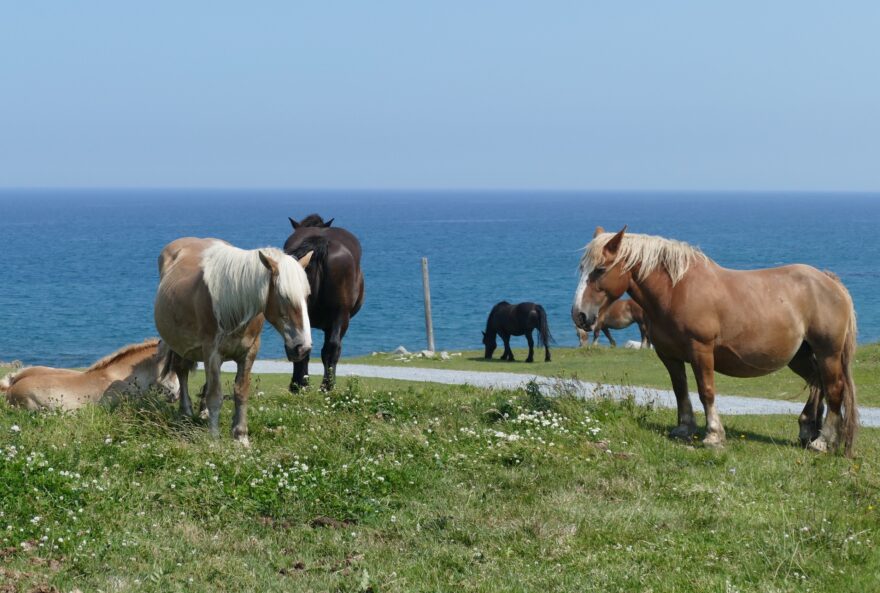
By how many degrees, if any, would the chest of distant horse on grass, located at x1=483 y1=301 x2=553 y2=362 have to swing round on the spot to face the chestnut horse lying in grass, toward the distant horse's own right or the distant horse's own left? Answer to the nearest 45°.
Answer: approximately 90° to the distant horse's own left

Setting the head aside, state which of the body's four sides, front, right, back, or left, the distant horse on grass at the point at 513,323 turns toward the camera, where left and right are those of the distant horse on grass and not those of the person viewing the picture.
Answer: left

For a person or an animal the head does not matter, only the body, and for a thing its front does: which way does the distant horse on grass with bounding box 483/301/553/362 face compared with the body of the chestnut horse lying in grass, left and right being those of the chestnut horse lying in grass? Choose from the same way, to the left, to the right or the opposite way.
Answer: the opposite way

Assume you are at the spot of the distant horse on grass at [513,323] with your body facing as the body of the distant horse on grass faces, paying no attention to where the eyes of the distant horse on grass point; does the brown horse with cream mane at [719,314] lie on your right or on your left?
on your left

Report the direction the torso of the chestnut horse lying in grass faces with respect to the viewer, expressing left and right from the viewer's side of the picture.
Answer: facing to the right of the viewer

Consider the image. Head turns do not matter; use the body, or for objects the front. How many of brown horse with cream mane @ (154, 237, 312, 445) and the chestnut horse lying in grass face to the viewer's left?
0

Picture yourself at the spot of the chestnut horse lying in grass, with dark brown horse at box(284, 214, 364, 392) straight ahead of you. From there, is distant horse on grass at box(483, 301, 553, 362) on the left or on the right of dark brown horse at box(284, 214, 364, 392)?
left

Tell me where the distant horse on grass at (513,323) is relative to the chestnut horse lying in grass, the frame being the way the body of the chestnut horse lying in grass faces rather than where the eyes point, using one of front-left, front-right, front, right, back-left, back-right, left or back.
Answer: front-left

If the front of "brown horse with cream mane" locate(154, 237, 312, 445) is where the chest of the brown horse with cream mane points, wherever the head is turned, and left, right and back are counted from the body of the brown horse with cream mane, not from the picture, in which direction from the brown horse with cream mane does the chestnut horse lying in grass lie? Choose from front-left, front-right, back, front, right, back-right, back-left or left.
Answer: back

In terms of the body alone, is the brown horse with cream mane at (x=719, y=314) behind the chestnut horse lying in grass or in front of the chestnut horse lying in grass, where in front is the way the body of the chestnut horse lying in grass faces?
in front

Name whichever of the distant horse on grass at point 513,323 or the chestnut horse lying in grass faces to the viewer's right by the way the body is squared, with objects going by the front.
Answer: the chestnut horse lying in grass

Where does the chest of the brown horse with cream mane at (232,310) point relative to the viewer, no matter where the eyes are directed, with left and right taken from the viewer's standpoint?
facing the viewer and to the right of the viewer

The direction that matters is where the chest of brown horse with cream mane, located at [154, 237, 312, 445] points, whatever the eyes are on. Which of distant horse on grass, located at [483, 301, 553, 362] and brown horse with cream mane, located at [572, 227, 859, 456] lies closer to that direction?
the brown horse with cream mane

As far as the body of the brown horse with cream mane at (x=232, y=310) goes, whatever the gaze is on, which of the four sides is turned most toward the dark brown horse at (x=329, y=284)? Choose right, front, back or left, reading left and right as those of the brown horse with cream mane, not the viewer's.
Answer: left

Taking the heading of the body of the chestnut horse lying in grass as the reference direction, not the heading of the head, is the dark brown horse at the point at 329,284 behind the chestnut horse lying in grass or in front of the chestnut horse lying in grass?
in front
